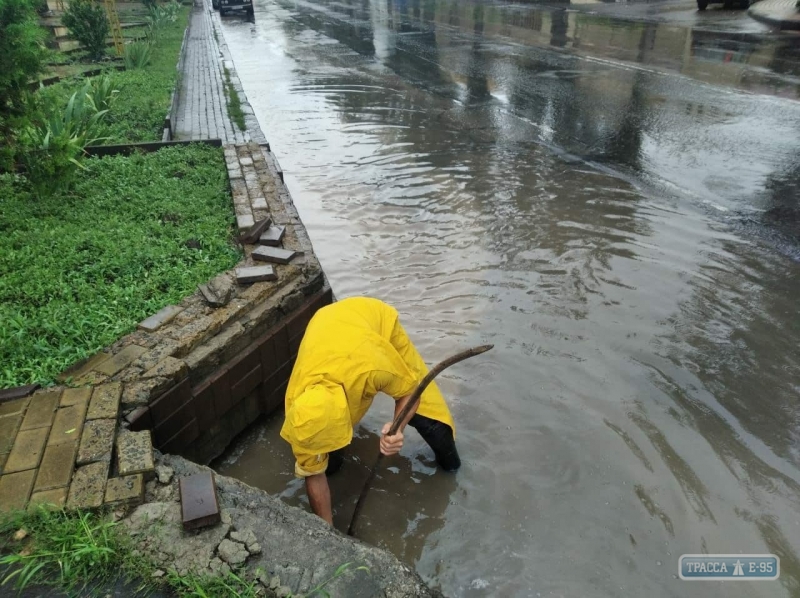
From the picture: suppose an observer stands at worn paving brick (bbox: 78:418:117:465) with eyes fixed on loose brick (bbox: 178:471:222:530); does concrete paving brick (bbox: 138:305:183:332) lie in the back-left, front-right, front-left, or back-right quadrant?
back-left

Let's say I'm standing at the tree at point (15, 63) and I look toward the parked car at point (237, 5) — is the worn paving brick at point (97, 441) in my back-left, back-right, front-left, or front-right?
back-right
